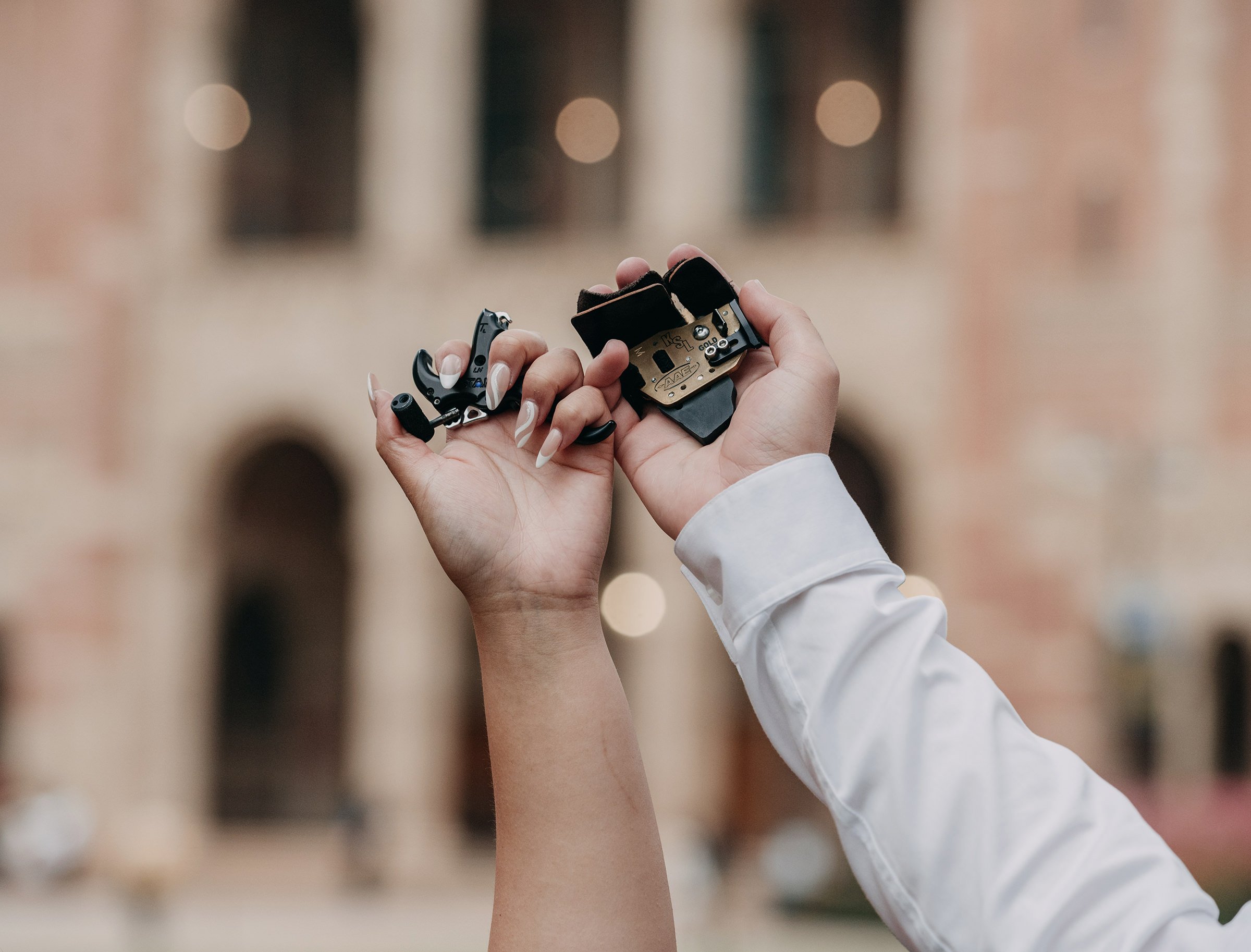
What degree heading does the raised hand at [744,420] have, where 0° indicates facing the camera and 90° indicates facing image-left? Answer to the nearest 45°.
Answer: approximately 0°
